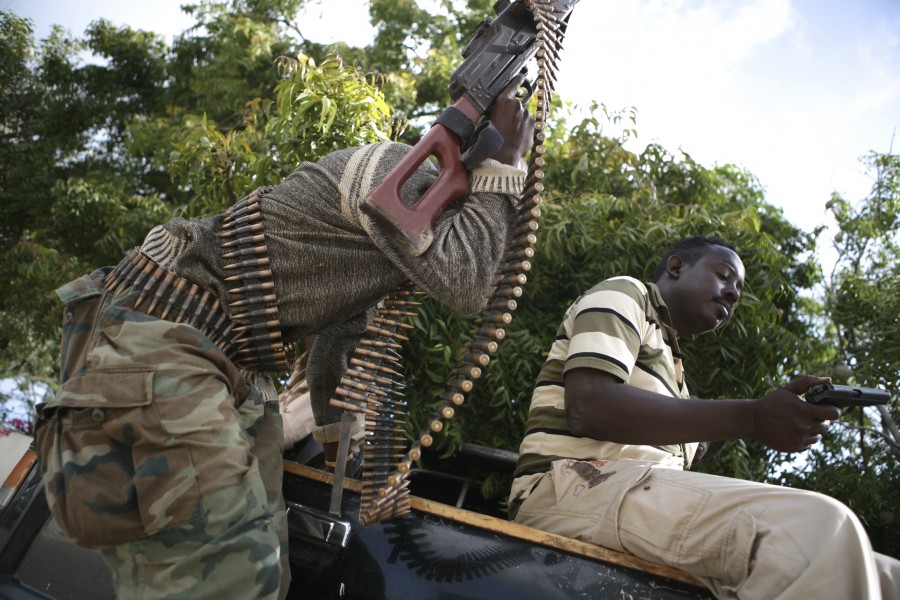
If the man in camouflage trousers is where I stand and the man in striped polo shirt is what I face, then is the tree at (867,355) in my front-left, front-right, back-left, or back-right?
front-left

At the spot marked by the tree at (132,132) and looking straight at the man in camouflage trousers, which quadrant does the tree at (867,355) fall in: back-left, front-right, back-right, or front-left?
front-left

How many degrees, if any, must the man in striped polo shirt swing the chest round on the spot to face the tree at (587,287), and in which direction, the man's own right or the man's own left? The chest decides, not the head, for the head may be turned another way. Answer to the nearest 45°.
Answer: approximately 90° to the man's own left

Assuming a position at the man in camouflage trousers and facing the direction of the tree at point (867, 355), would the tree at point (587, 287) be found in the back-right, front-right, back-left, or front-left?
front-left

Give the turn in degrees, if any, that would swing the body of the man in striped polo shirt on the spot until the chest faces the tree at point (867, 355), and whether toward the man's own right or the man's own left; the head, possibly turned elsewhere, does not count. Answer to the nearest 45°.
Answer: approximately 90° to the man's own left

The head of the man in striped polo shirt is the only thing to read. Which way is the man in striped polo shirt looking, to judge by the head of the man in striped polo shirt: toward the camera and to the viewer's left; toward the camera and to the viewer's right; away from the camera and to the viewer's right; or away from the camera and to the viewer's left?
toward the camera and to the viewer's right

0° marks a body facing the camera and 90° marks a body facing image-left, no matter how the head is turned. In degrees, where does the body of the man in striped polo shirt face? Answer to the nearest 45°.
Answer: approximately 270°

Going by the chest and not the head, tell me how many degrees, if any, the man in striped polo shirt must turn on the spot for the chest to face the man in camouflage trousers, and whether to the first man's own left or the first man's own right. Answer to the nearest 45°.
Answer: approximately 135° to the first man's own right
